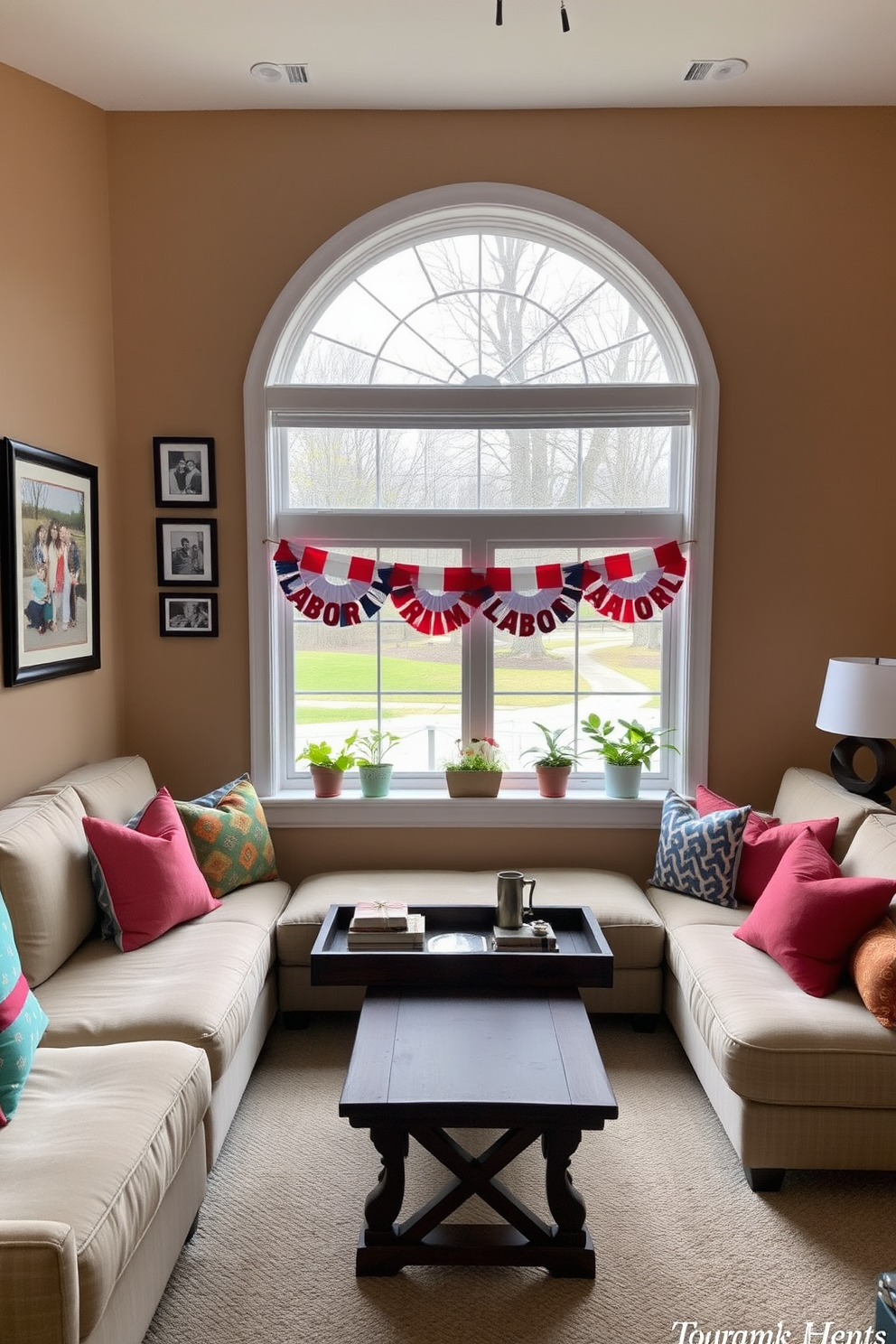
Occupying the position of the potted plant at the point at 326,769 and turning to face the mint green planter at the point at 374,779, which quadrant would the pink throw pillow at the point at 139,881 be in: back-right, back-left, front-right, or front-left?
back-right

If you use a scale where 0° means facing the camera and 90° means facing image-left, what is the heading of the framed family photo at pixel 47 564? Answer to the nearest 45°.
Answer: approximately 315°

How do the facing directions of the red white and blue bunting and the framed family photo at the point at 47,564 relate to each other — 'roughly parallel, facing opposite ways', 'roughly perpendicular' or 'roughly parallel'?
roughly perpendicular

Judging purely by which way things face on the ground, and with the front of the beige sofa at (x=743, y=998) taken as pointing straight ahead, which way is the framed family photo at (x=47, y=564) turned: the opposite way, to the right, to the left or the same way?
the opposite way

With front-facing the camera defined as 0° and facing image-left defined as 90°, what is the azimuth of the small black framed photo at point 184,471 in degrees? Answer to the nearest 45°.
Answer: approximately 0°

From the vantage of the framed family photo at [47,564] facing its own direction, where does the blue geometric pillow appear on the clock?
The blue geometric pillow is roughly at 11 o'clock from the framed family photo.
